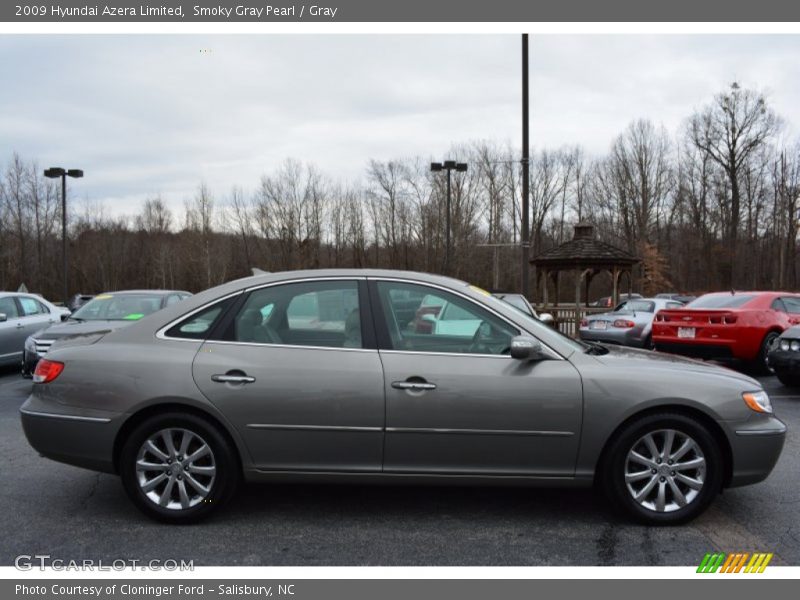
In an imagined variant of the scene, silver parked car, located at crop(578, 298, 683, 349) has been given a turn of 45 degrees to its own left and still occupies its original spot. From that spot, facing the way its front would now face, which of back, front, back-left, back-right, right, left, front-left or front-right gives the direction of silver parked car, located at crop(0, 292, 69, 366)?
back-left

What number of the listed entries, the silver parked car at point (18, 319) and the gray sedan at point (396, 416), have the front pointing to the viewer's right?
1

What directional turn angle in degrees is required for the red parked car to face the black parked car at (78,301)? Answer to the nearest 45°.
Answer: approximately 135° to its left

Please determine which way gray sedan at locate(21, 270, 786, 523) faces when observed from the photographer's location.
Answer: facing to the right of the viewer

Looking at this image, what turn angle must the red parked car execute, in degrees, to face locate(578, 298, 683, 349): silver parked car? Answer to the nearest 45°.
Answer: approximately 90° to its left

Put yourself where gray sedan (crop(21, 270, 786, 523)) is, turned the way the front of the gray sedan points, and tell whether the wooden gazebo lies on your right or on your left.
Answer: on your left

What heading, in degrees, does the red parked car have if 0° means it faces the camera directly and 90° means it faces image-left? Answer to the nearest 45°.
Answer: approximately 225°

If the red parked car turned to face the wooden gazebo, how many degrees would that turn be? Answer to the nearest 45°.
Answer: approximately 45° to its left

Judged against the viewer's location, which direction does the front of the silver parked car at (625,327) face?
facing away from the viewer and to the right of the viewer

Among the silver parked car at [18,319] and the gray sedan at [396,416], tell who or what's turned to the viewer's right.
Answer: the gray sedan

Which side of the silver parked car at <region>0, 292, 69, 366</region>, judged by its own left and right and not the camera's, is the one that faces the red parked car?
left
